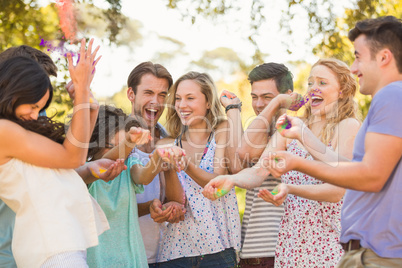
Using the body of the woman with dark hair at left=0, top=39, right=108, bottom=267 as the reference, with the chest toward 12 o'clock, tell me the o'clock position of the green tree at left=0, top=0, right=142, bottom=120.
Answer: The green tree is roughly at 9 o'clock from the woman with dark hair.

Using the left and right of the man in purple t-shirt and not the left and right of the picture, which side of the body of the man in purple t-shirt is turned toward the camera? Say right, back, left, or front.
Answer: left

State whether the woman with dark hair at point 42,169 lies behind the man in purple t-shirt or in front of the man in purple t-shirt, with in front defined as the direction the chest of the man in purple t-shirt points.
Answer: in front

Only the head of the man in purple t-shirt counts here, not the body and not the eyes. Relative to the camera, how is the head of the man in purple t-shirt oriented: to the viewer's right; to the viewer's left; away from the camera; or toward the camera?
to the viewer's left

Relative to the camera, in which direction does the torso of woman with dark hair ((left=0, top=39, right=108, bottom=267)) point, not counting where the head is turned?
to the viewer's right

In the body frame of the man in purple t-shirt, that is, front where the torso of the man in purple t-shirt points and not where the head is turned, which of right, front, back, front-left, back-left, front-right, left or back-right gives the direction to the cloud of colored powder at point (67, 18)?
front-right

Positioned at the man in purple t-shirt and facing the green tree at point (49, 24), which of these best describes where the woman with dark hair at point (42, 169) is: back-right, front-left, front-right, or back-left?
front-left

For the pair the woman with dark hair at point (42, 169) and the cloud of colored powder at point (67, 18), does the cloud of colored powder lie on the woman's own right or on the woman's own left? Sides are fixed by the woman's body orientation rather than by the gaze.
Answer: on the woman's own left

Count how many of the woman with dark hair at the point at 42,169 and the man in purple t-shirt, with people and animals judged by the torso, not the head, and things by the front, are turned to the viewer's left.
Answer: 1

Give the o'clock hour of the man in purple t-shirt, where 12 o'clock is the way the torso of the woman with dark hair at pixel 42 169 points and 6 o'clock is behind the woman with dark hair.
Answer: The man in purple t-shirt is roughly at 1 o'clock from the woman with dark hair.

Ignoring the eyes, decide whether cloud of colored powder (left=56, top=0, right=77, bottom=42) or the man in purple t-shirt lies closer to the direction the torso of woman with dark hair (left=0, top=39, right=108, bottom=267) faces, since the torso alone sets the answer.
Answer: the man in purple t-shirt

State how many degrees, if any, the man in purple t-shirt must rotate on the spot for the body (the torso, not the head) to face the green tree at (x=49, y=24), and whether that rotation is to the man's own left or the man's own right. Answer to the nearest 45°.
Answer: approximately 45° to the man's own right

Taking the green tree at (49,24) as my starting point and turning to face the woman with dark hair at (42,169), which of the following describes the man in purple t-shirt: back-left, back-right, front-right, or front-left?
front-left
